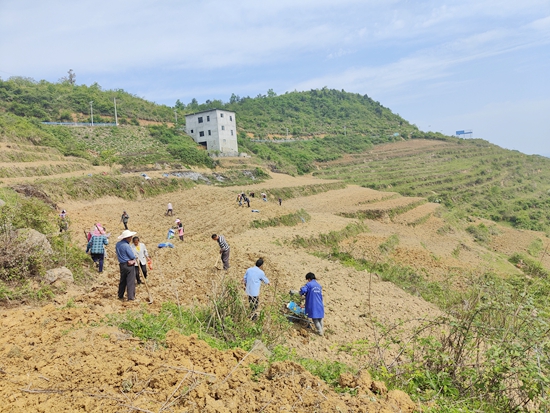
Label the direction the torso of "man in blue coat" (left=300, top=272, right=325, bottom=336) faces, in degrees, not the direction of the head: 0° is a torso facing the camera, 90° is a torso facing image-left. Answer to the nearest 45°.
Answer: approximately 135°
